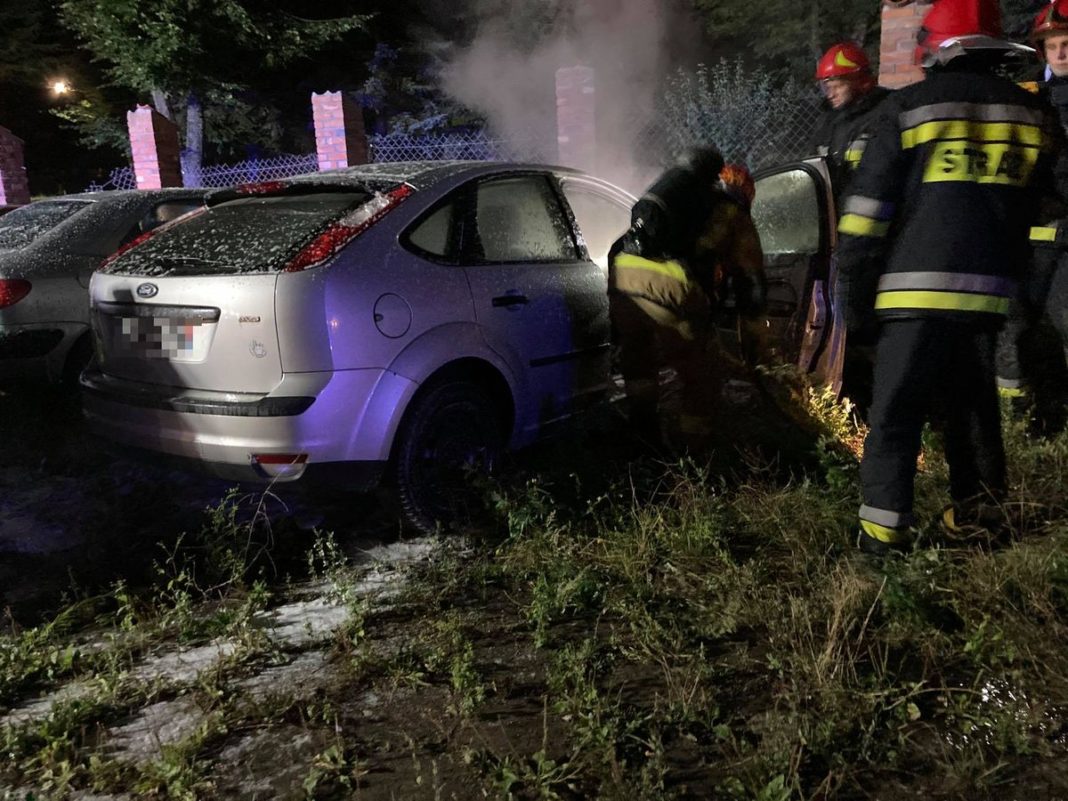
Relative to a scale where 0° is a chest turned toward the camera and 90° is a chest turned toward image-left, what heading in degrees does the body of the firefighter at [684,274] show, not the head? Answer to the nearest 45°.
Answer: approximately 225°

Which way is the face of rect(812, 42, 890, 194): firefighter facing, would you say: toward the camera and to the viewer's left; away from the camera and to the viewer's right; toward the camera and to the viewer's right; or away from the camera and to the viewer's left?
toward the camera and to the viewer's left

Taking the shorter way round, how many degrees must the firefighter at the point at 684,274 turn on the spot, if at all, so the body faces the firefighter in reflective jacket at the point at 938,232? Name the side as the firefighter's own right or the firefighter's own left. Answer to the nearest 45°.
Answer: approximately 90° to the firefighter's own right

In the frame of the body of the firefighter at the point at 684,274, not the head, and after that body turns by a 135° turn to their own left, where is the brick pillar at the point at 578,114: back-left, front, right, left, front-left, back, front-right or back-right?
right

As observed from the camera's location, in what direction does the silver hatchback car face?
facing away from the viewer and to the right of the viewer

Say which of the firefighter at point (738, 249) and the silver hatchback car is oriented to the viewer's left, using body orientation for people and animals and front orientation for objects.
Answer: the firefighter

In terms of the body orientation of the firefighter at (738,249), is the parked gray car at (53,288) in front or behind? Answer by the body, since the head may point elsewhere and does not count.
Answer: in front

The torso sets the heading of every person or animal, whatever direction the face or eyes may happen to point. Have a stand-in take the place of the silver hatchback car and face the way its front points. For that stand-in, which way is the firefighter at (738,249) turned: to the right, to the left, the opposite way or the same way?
to the left

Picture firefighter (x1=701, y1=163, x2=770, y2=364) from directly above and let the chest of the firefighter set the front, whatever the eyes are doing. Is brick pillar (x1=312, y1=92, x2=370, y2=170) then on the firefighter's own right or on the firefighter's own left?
on the firefighter's own right

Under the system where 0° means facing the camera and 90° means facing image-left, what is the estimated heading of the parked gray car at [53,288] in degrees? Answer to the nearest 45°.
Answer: approximately 225°

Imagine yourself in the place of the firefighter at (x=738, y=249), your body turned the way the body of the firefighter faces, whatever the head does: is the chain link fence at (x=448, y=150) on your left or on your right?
on your right

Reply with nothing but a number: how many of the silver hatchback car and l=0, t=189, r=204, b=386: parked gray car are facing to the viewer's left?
0

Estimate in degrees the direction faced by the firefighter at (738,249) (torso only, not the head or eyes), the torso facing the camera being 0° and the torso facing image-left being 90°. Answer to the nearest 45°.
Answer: approximately 90°

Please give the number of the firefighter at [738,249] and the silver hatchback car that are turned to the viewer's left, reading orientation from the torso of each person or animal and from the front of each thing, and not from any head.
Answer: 1
